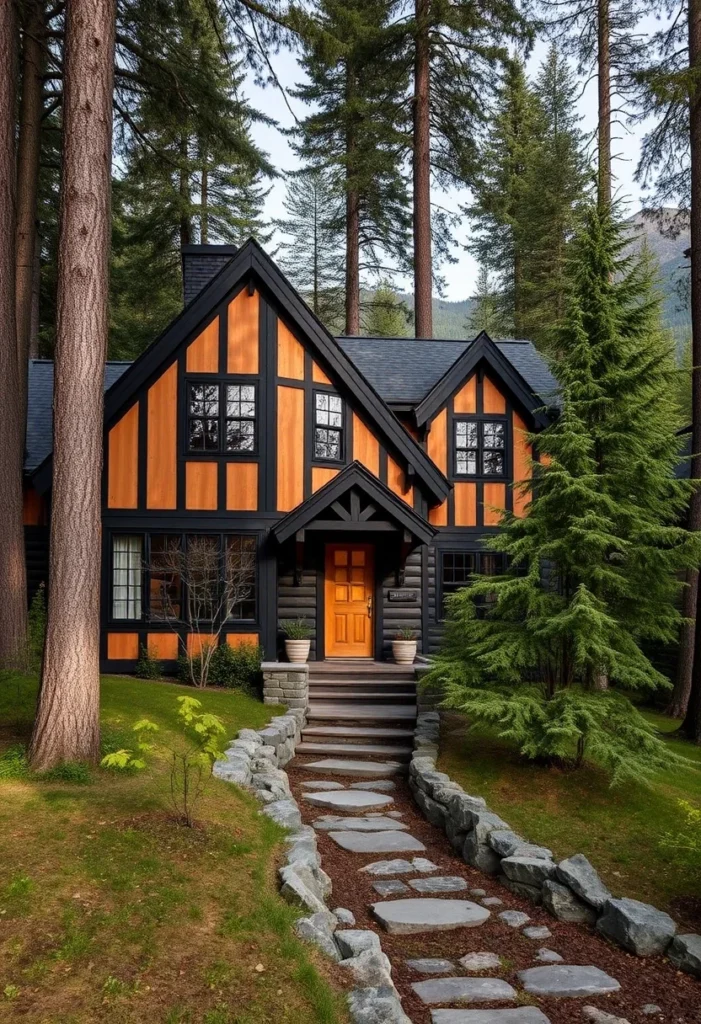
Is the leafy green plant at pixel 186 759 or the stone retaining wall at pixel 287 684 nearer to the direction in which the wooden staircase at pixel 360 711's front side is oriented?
the leafy green plant

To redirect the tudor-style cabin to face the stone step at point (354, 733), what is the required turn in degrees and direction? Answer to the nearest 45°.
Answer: approximately 45° to its left

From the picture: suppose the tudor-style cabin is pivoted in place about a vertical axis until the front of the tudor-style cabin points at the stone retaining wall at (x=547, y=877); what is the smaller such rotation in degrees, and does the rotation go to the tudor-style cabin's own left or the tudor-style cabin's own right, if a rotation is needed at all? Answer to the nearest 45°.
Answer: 0° — it already faces it

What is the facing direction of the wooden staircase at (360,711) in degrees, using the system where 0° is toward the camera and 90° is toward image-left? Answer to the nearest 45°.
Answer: approximately 0°

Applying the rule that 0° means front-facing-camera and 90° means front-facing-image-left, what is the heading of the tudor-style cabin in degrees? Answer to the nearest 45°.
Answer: approximately 0°

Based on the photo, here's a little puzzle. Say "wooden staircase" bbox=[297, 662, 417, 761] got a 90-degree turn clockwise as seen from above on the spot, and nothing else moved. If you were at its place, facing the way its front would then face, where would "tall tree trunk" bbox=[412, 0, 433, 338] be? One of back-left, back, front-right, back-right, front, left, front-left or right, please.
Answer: right
